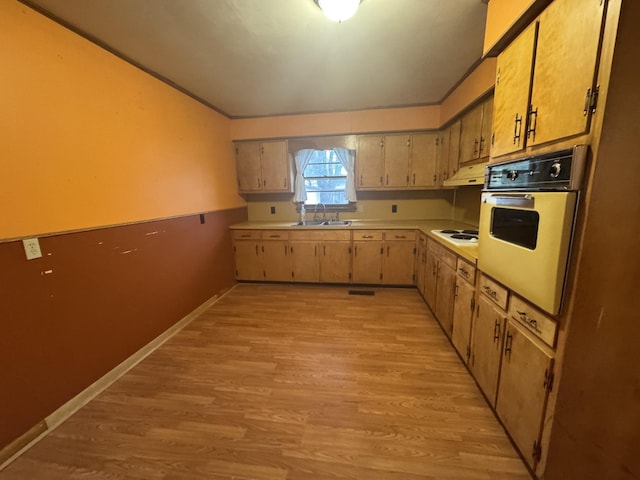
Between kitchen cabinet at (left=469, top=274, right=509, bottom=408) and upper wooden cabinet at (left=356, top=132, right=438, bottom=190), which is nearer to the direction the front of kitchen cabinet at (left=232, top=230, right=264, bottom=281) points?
the kitchen cabinet

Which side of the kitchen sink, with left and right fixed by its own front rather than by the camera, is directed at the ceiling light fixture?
front

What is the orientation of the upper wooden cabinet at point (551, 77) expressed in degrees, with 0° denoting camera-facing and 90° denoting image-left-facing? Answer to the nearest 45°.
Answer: approximately 45°

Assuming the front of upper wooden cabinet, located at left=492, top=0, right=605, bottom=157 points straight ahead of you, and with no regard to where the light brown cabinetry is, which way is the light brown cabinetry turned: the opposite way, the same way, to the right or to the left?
to the left

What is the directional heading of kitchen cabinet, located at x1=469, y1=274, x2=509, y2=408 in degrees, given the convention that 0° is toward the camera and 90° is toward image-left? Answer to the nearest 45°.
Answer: approximately 45°

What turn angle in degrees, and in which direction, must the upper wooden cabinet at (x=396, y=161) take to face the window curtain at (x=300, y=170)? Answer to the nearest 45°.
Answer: approximately 90° to its right

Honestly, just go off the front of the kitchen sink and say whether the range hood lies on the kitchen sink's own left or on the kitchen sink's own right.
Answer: on the kitchen sink's own left

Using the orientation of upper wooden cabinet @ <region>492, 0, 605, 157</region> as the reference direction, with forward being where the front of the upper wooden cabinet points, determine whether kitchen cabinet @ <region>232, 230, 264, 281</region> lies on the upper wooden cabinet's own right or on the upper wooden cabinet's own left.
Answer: on the upper wooden cabinet's own right

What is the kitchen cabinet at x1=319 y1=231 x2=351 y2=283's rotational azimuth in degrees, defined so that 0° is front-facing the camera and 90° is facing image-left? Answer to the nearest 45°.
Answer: approximately 0°

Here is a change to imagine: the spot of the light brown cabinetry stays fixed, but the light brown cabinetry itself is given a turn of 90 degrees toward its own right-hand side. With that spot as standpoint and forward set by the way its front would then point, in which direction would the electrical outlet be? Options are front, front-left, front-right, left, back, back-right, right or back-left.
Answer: front-left

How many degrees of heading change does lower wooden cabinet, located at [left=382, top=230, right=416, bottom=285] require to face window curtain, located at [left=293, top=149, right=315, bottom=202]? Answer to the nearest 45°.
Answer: approximately 90° to its right
